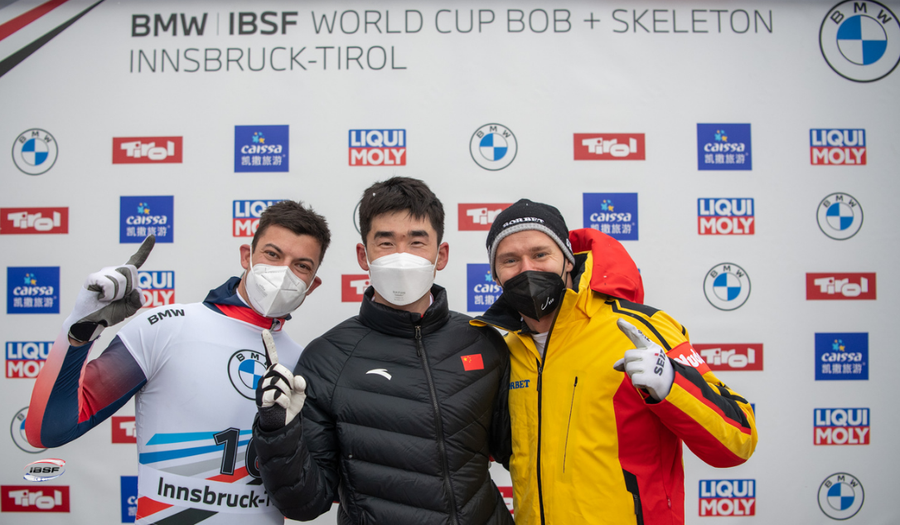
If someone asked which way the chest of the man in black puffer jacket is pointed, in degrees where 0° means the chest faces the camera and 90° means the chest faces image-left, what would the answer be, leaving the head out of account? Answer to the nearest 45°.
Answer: approximately 0°

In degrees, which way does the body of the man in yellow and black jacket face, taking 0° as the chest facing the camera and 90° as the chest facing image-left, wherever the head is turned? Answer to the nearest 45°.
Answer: approximately 45°

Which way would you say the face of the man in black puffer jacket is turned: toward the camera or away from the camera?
toward the camera

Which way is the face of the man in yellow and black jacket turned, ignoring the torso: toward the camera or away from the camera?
toward the camera

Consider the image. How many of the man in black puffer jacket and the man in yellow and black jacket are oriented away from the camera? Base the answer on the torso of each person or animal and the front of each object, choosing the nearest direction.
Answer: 0
